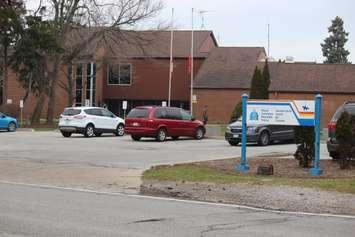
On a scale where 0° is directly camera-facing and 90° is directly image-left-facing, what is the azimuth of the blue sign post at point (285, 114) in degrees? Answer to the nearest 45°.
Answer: approximately 0°

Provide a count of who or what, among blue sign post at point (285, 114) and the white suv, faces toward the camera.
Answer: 1

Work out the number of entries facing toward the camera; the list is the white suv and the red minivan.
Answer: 0

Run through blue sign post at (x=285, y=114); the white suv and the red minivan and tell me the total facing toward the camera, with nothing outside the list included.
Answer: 1

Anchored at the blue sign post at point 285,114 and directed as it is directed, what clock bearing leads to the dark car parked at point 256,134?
The dark car parked is roughly at 6 o'clock from the blue sign post.

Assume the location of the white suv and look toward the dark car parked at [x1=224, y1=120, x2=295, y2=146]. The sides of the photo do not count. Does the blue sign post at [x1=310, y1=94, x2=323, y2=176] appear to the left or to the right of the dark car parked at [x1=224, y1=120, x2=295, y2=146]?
right
